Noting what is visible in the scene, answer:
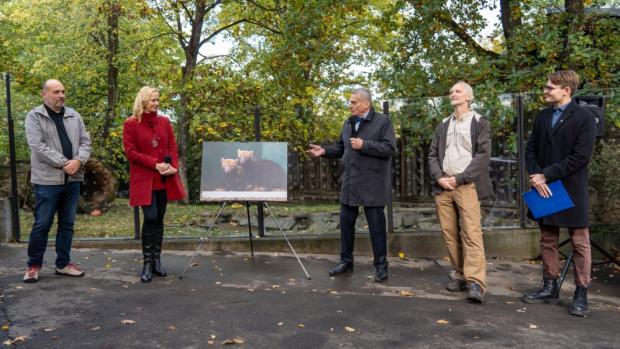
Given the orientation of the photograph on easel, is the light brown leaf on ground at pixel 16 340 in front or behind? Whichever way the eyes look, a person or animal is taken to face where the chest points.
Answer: in front

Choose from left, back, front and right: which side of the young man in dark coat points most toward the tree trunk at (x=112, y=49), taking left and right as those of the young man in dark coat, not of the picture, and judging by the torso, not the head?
right

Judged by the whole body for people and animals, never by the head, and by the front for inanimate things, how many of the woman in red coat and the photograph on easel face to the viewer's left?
0

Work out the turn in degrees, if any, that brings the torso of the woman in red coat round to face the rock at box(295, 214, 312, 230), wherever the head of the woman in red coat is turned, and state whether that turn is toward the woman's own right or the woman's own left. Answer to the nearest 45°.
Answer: approximately 90° to the woman's own left

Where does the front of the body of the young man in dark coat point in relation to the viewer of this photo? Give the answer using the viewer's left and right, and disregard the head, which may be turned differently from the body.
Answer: facing the viewer and to the left of the viewer

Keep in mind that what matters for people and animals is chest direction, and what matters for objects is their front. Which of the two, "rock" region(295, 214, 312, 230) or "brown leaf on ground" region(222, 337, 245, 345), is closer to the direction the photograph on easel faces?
the brown leaf on ground

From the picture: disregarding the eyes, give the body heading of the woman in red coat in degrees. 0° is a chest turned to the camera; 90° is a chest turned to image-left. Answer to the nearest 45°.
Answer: approximately 315°

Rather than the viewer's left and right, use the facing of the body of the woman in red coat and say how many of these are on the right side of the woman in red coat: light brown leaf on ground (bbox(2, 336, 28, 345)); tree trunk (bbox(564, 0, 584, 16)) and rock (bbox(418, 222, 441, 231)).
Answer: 1

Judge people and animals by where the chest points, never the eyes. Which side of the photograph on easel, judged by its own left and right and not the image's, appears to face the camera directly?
front

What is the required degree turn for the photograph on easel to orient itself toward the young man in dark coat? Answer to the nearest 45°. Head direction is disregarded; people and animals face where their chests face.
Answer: approximately 45° to its left

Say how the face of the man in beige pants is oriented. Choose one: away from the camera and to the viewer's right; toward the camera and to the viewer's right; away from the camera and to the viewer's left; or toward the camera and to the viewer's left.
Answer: toward the camera and to the viewer's left

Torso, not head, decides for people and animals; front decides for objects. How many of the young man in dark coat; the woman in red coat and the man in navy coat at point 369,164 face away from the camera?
0

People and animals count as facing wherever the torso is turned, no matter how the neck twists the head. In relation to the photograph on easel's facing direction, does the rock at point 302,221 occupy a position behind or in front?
behind

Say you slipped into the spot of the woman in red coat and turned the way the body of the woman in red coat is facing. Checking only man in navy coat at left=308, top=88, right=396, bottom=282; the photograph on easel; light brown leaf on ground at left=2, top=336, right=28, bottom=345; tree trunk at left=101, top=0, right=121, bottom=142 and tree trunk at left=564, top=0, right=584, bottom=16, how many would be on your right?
1

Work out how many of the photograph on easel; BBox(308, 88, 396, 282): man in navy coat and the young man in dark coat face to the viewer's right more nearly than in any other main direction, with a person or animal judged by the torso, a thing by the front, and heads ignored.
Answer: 0

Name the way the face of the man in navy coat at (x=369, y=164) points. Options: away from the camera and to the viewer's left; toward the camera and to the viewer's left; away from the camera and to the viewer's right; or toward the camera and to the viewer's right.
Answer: toward the camera and to the viewer's left

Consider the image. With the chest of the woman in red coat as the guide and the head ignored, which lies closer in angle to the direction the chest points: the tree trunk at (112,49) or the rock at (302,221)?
the rock

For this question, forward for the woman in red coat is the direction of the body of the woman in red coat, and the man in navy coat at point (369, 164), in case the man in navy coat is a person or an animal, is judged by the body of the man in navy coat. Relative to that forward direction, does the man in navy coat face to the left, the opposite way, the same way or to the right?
to the right
